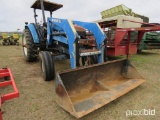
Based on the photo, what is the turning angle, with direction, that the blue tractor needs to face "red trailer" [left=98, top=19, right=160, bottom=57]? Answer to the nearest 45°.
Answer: approximately 90° to its left

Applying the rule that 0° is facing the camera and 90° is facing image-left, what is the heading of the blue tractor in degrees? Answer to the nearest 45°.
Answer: approximately 315°
